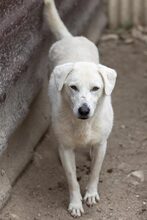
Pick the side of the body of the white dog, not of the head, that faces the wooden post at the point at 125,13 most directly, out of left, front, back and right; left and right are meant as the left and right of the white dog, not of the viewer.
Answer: back

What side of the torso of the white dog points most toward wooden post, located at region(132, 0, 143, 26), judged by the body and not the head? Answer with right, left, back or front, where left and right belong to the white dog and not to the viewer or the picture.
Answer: back

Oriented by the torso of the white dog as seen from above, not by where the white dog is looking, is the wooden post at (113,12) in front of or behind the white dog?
behind

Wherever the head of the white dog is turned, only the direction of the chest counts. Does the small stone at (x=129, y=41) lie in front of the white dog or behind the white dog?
behind

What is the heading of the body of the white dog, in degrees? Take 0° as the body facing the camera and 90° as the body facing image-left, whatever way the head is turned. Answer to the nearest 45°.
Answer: approximately 0°
